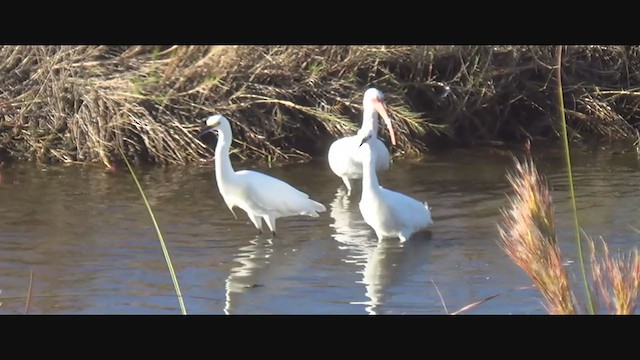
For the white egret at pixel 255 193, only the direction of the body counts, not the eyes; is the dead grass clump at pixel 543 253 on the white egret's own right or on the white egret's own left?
on the white egret's own left

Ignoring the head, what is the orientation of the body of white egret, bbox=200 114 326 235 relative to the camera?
to the viewer's left

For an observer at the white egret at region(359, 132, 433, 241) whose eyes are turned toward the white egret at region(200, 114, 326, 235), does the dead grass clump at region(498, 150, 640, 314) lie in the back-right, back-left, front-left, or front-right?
back-left

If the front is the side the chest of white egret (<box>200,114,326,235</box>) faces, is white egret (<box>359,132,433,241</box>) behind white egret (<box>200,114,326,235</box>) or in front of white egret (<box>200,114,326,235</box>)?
behind
